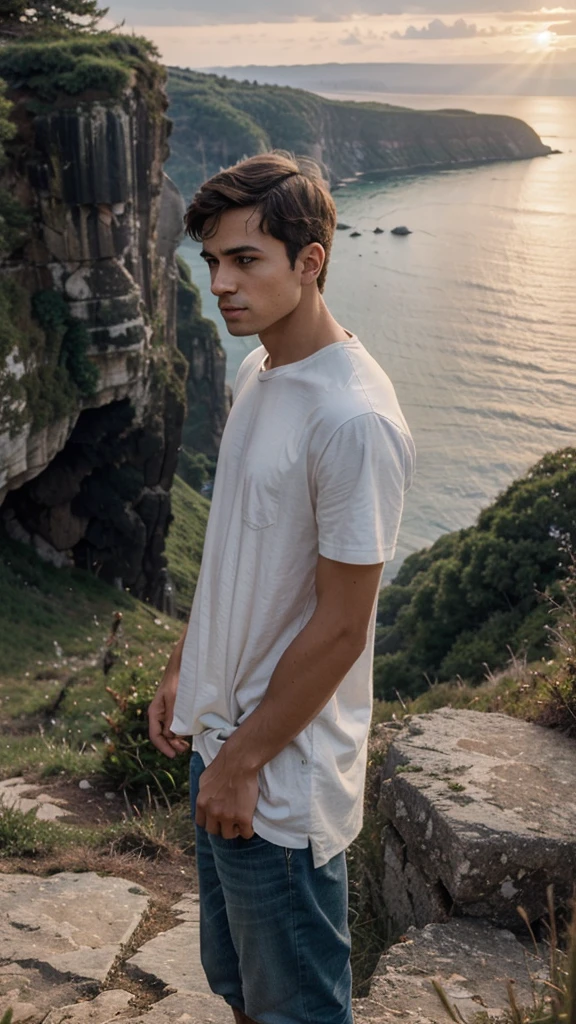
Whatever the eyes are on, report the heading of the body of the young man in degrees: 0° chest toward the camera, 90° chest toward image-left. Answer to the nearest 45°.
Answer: approximately 45°

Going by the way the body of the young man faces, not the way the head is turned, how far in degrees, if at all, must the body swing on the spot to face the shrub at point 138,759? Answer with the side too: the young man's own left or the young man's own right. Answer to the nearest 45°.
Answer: approximately 135° to the young man's own right

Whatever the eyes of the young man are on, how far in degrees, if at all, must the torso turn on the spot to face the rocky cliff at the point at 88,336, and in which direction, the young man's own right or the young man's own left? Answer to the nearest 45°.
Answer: approximately 135° to the young man's own right
